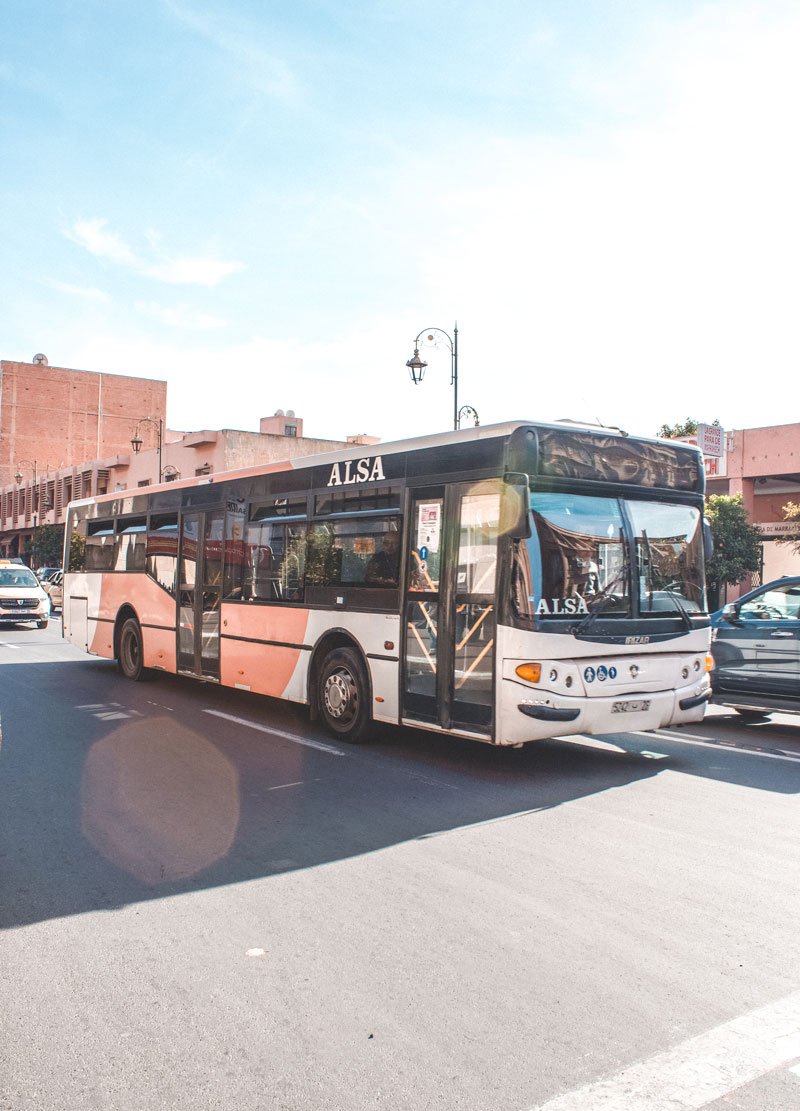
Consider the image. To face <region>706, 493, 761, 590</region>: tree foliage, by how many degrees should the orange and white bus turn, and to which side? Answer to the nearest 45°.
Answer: approximately 90° to its left

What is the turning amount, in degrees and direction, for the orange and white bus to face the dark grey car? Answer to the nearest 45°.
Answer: approximately 90° to its left

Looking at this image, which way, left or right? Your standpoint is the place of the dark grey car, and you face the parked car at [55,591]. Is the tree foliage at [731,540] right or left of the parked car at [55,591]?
right

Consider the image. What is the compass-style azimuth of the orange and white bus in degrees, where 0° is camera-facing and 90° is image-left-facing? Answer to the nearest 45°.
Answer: approximately 315°

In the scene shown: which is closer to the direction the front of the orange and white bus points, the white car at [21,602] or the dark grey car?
the dark grey car

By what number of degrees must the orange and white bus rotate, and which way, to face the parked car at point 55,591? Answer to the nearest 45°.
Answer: approximately 180°
